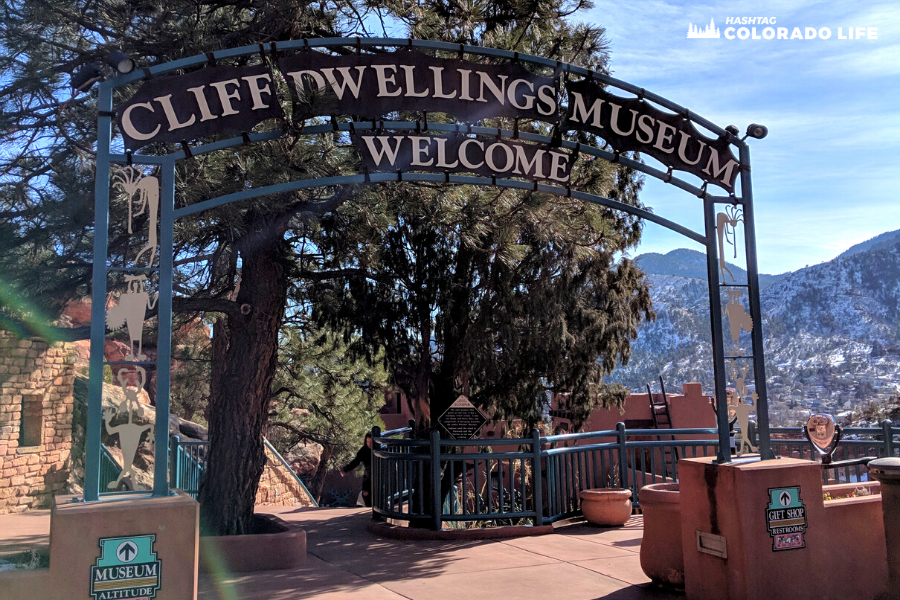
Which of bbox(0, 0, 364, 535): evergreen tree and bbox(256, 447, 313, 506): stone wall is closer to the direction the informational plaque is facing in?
the evergreen tree

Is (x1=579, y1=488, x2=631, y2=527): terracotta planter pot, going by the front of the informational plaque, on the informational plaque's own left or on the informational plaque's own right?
on the informational plaque's own left

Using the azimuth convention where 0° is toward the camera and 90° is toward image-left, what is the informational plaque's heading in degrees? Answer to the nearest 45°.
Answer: approximately 0°

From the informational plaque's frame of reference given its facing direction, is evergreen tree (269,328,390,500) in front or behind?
behind

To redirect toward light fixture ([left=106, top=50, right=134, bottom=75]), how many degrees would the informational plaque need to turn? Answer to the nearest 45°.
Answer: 0° — it already faces it

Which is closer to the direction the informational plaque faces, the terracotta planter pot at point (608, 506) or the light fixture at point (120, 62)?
the light fixture

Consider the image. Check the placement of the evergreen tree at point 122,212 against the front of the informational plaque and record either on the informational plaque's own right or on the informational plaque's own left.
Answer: on the informational plaque's own right

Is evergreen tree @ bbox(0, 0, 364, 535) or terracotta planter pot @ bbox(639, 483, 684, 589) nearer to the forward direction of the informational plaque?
the terracotta planter pot
